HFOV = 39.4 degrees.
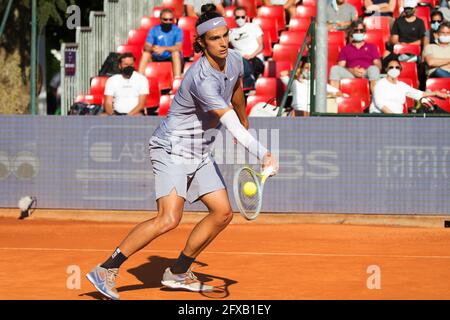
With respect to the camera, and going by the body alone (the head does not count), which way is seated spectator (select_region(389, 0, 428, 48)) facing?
toward the camera

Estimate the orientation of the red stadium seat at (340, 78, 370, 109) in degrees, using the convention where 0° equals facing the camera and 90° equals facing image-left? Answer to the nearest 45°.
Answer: approximately 0°

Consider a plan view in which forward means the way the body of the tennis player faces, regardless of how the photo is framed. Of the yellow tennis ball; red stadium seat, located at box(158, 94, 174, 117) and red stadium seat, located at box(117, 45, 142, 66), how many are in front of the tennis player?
1

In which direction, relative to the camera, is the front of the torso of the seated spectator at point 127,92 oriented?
toward the camera

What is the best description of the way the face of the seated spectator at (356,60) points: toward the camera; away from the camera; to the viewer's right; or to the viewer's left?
toward the camera

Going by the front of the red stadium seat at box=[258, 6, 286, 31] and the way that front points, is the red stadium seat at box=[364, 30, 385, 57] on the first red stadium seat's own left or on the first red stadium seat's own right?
on the first red stadium seat's own left

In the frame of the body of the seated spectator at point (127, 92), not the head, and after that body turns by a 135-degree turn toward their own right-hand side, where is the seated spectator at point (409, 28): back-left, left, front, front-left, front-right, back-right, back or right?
back-right

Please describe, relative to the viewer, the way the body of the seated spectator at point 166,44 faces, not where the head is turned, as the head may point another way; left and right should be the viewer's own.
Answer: facing the viewer

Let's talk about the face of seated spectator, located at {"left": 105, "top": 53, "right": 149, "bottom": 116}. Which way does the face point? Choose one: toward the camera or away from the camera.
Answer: toward the camera

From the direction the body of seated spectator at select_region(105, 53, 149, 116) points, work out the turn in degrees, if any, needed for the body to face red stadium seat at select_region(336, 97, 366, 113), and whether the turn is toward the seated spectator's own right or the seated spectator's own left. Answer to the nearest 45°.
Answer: approximately 90° to the seated spectator's own left

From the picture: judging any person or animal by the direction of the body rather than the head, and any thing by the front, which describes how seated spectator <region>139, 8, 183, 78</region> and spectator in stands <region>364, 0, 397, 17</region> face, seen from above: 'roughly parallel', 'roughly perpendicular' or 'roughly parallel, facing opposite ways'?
roughly parallel

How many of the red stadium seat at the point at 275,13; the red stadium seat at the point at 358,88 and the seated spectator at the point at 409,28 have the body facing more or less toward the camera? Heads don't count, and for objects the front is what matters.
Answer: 3

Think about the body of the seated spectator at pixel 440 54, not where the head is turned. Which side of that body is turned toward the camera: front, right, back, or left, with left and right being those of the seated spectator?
front
